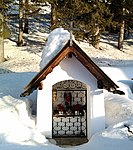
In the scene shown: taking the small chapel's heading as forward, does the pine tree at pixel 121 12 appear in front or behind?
behind

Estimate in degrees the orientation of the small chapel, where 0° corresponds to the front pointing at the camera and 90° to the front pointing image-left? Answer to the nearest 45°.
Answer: approximately 0°

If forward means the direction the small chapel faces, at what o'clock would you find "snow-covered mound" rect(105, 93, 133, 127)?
The snow-covered mound is roughly at 9 o'clock from the small chapel.
